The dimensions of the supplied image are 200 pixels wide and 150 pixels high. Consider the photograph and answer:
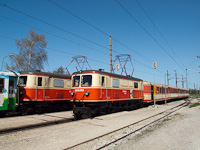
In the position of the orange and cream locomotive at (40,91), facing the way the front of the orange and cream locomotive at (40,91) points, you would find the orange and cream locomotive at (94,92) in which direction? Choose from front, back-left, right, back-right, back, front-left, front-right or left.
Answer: left

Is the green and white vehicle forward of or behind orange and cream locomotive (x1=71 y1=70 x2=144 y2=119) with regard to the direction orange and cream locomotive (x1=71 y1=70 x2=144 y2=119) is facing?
forward

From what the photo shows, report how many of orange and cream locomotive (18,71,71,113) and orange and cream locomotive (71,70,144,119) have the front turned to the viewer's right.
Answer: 0

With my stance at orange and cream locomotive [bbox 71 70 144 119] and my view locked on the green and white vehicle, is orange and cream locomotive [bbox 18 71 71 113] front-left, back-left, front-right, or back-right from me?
front-right

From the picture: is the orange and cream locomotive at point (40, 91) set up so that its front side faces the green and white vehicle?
yes

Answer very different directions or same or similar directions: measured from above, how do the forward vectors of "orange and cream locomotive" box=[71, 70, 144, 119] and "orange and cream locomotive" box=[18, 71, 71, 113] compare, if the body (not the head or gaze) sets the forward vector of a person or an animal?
same or similar directions

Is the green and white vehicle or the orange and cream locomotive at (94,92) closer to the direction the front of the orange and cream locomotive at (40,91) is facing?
the green and white vehicle

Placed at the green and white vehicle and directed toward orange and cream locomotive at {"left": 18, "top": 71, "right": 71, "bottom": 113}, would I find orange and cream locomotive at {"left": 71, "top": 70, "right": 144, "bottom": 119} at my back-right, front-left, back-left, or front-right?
front-right

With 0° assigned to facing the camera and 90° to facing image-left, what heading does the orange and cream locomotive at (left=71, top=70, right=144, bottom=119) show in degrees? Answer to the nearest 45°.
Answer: approximately 45°
